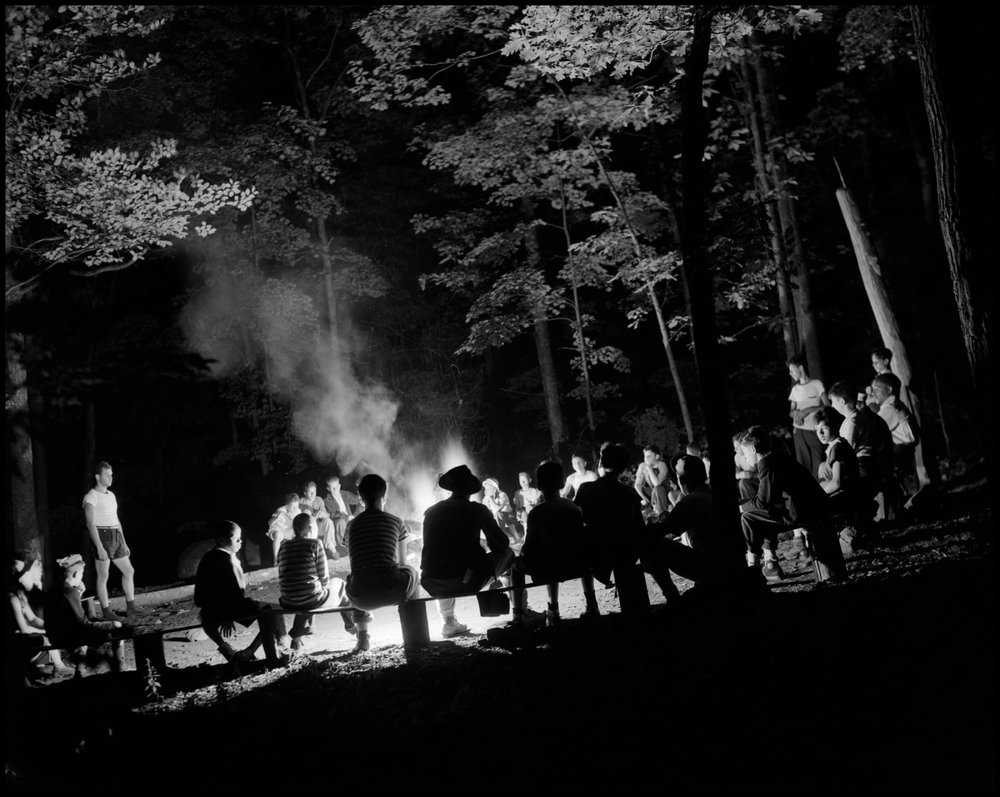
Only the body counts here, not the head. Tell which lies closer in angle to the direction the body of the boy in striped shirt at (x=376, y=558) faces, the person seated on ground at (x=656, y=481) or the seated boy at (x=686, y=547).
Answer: the person seated on ground

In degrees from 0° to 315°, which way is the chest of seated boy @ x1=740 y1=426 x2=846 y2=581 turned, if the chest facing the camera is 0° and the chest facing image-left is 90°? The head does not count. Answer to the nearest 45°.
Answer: approximately 90°

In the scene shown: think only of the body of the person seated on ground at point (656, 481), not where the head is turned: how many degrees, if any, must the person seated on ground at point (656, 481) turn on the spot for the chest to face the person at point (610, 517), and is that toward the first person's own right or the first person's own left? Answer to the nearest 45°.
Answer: approximately 45° to the first person's own left

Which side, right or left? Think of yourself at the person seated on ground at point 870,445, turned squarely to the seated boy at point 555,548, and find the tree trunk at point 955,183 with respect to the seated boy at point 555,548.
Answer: left

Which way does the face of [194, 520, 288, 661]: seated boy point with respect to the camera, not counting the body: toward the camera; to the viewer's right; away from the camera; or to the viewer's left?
to the viewer's right

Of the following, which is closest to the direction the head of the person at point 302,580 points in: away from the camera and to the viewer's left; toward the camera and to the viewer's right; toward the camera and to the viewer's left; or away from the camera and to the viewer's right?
away from the camera and to the viewer's right

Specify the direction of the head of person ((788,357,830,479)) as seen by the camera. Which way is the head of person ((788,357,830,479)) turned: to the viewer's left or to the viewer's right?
to the viewer's left

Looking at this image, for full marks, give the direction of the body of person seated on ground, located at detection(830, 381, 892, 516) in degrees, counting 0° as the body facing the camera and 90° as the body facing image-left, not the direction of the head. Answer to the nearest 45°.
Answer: approximately 90°

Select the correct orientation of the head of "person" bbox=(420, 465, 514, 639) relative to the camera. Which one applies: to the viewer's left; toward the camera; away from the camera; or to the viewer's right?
away from the camera

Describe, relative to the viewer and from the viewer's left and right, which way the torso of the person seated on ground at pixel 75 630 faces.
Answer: facing to the right of the viewer
